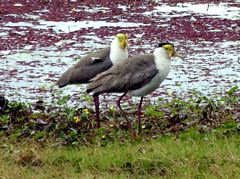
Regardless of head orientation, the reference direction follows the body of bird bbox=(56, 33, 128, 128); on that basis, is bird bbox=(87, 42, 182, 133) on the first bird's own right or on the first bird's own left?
on the first bird's own right

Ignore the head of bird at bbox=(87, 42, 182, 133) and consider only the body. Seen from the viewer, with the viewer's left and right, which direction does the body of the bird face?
facing to the right of the viewer

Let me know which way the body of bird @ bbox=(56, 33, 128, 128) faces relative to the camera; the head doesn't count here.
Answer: to the viewer's right

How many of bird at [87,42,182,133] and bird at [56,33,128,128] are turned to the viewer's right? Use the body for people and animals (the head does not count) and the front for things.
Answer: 2

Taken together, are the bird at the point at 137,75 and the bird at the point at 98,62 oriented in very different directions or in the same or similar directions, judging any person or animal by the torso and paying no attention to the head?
same or similar directions

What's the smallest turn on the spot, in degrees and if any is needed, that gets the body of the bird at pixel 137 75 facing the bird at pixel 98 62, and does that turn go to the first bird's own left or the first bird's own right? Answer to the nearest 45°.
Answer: approximately 135° to the first bird's own left
